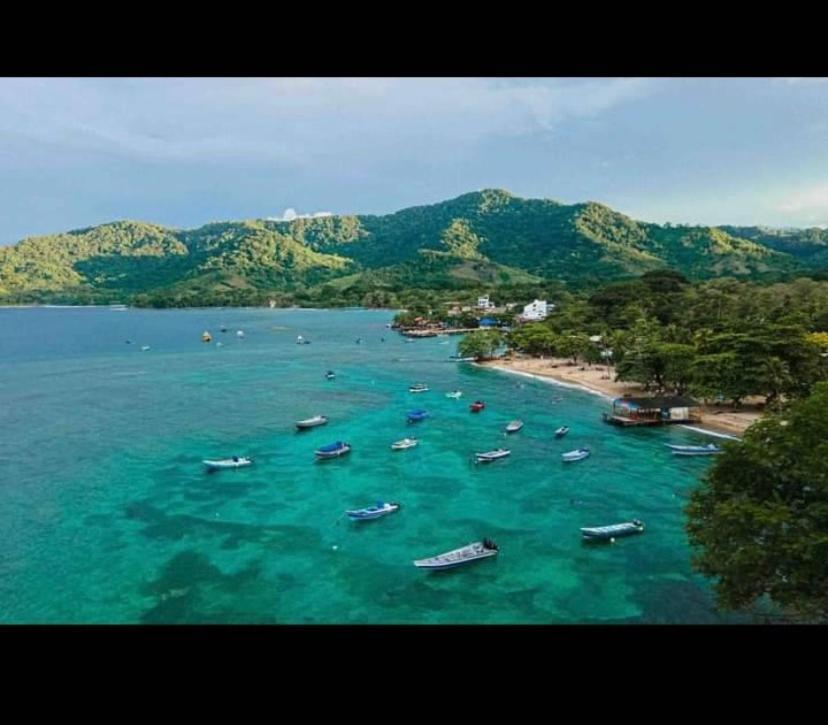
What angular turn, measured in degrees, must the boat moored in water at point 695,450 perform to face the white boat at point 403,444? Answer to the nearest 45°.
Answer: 0° — it already faces it

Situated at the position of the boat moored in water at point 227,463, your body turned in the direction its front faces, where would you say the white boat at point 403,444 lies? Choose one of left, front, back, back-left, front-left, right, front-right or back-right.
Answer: back

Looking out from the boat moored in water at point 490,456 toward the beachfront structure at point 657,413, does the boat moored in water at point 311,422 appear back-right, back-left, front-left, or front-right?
back-left

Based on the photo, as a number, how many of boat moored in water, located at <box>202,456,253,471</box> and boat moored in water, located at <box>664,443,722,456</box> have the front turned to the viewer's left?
2

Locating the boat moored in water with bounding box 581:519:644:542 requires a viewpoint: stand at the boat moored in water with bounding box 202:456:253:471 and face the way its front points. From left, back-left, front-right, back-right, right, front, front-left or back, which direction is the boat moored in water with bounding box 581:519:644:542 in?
back-left

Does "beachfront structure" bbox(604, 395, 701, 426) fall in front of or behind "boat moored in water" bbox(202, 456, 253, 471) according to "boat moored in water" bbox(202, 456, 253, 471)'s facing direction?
behind

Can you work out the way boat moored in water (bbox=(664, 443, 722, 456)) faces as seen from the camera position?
facing to the left of the viewer

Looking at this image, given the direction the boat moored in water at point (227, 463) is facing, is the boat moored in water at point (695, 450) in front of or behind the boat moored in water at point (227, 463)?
behind

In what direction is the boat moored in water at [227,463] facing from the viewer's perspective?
to the viewer's left

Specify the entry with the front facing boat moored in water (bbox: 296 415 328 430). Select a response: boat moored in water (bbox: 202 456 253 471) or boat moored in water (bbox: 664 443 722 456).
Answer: boat moored in water (bbox: 664 443 722 456)
